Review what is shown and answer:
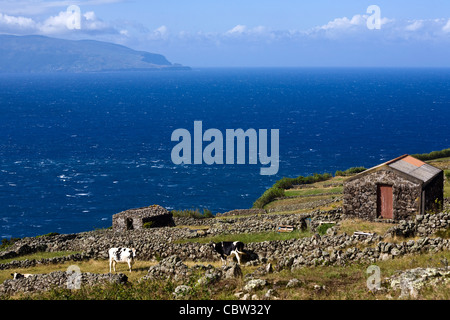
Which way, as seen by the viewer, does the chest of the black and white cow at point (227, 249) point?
to the viewer's left

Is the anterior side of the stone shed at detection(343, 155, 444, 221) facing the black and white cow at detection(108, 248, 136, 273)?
yes

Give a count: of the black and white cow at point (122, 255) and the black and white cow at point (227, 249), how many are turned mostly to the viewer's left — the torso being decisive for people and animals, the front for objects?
1

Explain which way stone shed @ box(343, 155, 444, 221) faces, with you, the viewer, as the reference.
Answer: facing the viewer and to the left of the viewer

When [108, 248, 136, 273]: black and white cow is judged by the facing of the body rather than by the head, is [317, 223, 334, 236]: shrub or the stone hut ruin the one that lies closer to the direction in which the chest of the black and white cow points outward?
the shrub

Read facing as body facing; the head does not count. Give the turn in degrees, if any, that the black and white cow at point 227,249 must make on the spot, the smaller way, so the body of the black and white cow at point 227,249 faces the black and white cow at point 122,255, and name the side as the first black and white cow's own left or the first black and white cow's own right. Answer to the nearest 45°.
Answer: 0° — it already faces it

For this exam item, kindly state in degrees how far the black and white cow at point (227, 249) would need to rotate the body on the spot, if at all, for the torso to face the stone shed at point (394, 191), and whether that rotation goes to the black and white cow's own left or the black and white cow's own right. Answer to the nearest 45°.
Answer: approximately 135° to the black and white cow's own right

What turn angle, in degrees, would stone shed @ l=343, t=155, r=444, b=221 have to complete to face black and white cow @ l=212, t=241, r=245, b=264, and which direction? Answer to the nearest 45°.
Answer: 0° — it already faces it
